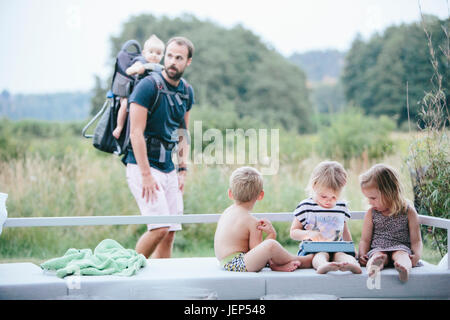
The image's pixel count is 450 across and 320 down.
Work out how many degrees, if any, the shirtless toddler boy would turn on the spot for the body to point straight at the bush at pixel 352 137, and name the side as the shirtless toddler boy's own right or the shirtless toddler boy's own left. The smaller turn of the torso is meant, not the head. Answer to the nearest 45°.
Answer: approximately 45° to the shirtless toddler boy's own left

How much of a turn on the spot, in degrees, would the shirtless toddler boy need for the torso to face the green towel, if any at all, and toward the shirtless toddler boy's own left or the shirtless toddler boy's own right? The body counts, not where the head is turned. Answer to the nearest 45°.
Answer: approximately 135° to the shirtless toddler boy's own left

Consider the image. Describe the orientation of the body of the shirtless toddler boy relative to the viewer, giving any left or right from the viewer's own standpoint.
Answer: facing away from the viewer and to the right of the viewer

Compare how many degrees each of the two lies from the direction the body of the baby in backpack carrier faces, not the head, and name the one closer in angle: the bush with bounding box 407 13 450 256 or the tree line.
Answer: the bush

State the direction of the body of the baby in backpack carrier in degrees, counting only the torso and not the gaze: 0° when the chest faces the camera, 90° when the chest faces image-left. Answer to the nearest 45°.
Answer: approximately 315°

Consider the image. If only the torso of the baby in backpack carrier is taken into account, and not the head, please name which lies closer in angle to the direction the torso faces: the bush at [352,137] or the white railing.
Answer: the white railing

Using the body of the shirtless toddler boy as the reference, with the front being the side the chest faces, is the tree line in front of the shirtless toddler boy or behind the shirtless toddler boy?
in front

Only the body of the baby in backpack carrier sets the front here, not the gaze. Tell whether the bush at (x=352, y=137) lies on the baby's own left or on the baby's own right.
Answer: on the baby's own left

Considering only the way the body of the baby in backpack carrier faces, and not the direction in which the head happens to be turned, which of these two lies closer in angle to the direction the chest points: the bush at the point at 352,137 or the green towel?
the green towel
